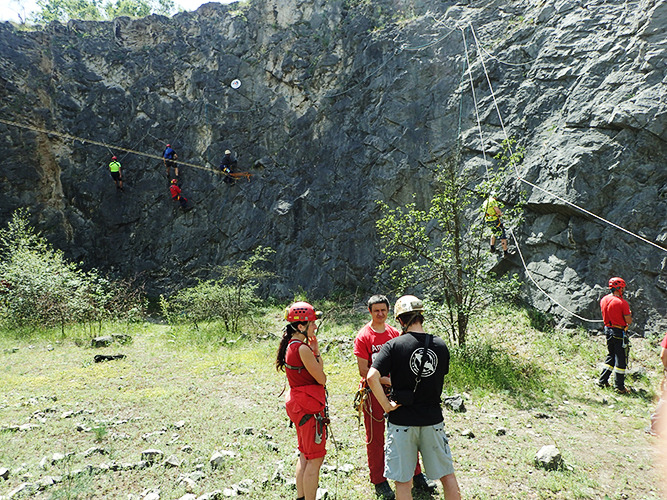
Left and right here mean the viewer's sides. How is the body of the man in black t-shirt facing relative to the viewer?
facing away from the viewer

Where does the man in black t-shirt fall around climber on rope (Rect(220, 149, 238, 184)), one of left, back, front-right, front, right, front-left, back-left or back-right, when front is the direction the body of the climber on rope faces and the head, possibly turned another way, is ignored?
back

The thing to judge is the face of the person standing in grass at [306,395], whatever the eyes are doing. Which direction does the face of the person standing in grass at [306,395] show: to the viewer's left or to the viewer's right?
to the viewer's right

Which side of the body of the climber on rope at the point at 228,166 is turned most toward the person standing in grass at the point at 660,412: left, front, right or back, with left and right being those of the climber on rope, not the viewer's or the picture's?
back

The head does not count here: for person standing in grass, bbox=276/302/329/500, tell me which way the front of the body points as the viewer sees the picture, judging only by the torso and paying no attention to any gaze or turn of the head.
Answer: to the viewer's right
